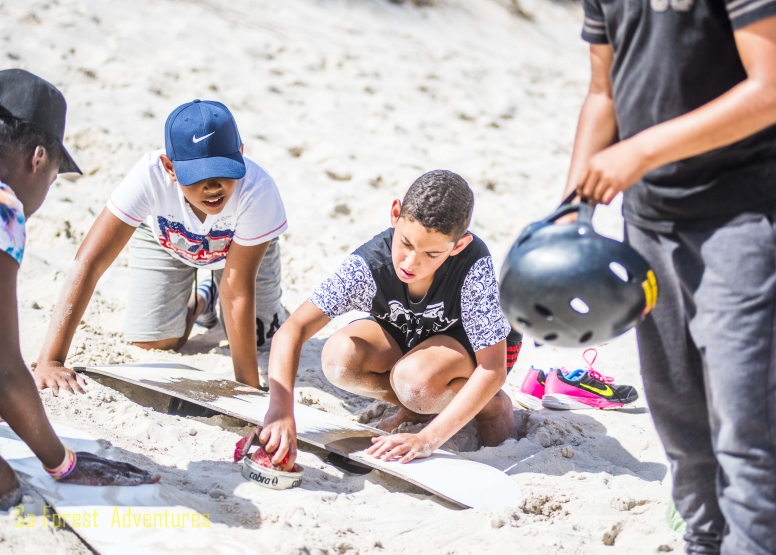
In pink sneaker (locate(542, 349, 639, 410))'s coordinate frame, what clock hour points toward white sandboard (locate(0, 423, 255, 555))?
The white sandboard is roughly at 4 o'clock from the pink sneaker.

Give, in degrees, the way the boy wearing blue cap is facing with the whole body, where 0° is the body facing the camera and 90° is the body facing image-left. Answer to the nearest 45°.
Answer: approximately 0°

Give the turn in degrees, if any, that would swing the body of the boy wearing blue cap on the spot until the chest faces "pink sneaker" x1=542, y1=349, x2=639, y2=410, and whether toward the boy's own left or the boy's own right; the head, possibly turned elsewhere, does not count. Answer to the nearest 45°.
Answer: approximately 90° to the boy's own left

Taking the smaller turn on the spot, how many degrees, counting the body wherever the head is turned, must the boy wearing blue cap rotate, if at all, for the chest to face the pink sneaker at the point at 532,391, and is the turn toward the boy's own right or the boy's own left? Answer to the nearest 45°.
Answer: approximately 90° to the boy's own left

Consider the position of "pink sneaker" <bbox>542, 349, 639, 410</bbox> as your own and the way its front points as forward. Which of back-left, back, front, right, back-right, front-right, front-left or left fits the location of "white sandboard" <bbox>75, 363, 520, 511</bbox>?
back-right

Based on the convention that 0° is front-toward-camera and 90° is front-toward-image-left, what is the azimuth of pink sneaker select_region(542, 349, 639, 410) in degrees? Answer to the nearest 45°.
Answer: approximately 270°

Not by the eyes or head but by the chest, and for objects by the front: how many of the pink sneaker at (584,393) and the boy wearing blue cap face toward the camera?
1

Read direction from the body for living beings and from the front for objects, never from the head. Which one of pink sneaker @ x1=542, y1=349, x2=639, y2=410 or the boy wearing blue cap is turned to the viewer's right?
the pink sneaker

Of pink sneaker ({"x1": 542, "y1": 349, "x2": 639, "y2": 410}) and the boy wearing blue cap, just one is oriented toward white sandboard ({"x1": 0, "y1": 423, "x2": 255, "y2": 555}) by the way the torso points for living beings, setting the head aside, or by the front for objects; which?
the boy wearing blue cap
